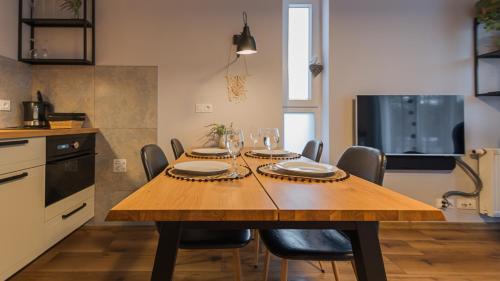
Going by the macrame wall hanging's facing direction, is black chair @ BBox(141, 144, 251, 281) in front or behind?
in front

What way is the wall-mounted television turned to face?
toward the camera

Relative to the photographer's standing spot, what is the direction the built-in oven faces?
facing the viewer and to the right of the viewer

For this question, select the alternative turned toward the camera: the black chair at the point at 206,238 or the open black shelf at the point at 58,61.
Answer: the open black shelf

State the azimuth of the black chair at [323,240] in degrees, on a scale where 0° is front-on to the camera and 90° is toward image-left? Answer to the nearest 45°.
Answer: approximately 45°

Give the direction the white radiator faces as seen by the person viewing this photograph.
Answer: facing the viewer

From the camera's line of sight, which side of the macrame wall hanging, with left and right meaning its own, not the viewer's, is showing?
front

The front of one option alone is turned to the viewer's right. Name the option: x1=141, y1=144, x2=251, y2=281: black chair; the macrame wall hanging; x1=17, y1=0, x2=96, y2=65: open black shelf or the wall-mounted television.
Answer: the black chair

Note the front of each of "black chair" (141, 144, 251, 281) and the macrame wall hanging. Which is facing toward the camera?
the macrame wall hanging

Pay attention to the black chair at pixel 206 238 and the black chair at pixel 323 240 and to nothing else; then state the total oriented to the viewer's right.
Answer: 1

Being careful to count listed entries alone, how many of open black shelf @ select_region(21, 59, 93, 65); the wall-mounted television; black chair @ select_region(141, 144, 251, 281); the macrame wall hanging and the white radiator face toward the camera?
4

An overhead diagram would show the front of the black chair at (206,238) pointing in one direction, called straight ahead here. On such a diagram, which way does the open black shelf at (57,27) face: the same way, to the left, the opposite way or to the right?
to the right

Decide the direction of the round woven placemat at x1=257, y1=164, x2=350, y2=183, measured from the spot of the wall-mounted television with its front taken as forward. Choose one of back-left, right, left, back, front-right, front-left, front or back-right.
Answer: front
